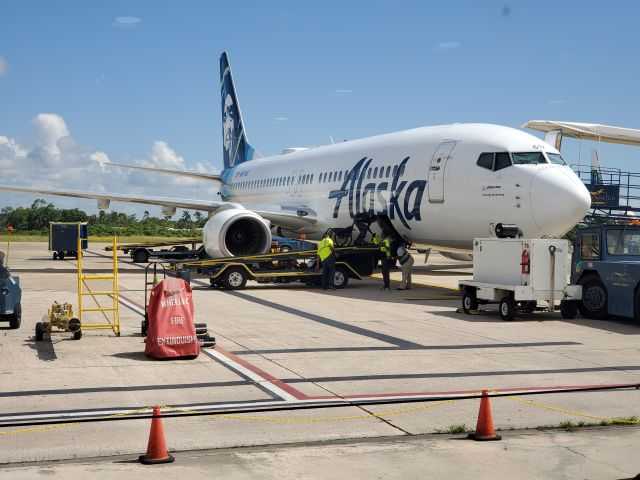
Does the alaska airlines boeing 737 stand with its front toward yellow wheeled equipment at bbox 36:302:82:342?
no

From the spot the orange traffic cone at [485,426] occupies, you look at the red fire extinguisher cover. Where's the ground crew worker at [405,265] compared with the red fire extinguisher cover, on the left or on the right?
right

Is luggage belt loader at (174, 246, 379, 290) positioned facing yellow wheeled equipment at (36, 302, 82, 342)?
no

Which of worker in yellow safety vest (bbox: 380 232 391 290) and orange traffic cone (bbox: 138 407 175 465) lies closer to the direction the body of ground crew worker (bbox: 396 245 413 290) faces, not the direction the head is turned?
the worker in yellow safety vest

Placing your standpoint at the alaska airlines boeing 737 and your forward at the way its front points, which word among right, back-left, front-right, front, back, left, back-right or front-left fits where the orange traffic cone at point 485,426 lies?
front-right

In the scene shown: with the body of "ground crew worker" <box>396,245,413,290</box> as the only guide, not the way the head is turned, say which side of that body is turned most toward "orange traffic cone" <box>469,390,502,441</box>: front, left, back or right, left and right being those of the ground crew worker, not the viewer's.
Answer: left

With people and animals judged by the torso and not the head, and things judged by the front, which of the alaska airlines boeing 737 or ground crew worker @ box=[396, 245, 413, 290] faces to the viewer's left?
the ground crew worker

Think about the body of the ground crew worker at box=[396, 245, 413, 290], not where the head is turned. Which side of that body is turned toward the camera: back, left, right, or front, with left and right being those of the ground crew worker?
left

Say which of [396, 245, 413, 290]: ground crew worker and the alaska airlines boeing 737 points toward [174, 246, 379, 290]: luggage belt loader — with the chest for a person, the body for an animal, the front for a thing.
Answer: the ground crew worker

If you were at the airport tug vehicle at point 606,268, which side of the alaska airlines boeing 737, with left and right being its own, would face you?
front

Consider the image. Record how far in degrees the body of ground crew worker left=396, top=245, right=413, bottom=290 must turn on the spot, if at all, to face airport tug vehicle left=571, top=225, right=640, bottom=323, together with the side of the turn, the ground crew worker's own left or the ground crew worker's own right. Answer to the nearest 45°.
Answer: approximately 135° to the ground crew worker's own left

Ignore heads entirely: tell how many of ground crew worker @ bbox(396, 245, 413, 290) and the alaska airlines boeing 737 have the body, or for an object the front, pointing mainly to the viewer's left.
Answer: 1

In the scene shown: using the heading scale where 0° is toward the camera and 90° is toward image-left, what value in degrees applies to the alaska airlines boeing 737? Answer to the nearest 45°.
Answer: approximately 315°

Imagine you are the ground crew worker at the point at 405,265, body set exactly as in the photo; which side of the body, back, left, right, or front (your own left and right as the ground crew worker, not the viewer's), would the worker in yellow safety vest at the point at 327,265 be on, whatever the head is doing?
front
